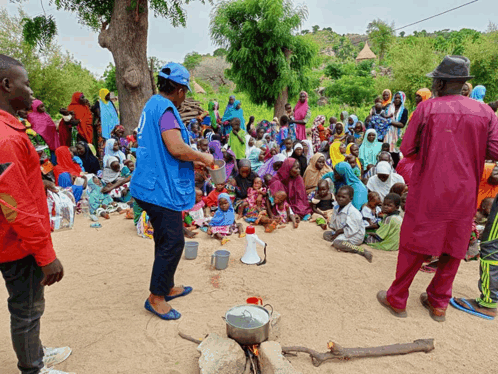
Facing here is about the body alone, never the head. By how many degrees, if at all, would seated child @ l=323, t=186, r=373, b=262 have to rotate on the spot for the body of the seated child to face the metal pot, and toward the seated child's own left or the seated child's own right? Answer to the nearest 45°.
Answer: approximately 45° to the seated child's own left

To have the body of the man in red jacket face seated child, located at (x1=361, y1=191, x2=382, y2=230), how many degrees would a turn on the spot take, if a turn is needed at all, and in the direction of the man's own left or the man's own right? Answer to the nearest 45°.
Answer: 0° — they already face them

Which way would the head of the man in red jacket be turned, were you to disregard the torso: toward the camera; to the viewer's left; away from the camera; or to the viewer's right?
to the viewer's right

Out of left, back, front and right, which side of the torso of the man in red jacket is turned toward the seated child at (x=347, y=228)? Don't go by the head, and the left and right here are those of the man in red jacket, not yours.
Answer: front

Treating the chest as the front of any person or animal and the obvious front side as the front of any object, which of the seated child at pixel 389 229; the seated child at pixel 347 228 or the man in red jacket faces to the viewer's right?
the man in red jacket

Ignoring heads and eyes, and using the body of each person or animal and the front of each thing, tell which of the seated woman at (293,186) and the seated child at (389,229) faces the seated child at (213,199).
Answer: the seated child at (389,229)

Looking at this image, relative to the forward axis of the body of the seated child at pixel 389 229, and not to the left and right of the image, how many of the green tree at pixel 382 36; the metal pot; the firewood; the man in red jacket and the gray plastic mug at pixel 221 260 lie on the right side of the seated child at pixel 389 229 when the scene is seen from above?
1

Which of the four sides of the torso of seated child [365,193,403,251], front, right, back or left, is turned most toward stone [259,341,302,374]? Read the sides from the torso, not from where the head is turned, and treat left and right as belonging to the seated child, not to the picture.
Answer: left

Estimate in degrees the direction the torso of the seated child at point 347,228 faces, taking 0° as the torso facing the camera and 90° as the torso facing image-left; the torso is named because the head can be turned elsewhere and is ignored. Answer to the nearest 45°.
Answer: approximately 45°

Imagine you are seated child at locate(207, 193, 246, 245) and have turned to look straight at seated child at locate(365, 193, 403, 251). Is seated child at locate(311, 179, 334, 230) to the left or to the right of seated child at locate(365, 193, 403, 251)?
left

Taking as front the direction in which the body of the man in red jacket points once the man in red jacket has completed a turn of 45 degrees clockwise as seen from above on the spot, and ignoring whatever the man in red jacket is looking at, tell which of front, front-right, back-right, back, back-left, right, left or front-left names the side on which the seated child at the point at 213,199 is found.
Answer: left

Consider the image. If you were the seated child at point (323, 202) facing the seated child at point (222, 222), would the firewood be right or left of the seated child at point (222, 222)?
left

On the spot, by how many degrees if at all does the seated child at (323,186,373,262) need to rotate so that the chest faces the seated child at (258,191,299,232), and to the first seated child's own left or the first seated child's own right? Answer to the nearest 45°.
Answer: approximately 90° to the first seated child's own right

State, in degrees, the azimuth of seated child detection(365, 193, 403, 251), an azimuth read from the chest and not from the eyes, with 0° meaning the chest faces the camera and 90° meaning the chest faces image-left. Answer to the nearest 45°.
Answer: approximately 90°

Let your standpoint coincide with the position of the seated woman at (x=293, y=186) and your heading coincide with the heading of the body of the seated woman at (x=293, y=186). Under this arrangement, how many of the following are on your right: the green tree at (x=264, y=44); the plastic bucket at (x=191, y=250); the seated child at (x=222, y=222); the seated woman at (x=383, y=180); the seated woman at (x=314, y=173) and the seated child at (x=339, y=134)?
2

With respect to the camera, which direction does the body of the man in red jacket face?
to the viewer's right

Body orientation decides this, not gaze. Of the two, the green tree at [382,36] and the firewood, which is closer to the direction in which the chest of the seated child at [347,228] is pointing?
the firewood

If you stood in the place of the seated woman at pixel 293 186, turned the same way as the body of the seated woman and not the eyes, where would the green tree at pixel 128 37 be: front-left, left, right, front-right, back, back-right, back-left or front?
back

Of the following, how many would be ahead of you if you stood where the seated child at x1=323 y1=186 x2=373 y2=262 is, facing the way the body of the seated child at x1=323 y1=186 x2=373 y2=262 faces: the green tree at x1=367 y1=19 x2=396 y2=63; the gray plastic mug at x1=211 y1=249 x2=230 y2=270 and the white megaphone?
2
